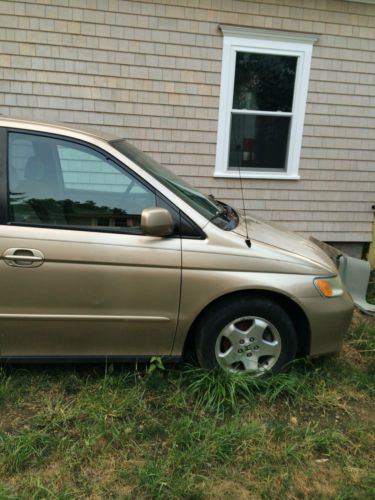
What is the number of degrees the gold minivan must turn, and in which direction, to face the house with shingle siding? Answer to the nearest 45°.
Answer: approximately 90° to its left

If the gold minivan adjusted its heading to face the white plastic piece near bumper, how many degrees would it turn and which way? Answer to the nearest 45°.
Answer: approximately 45° to its left

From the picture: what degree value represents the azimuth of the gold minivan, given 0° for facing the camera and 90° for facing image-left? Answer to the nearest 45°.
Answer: approximately 270°
